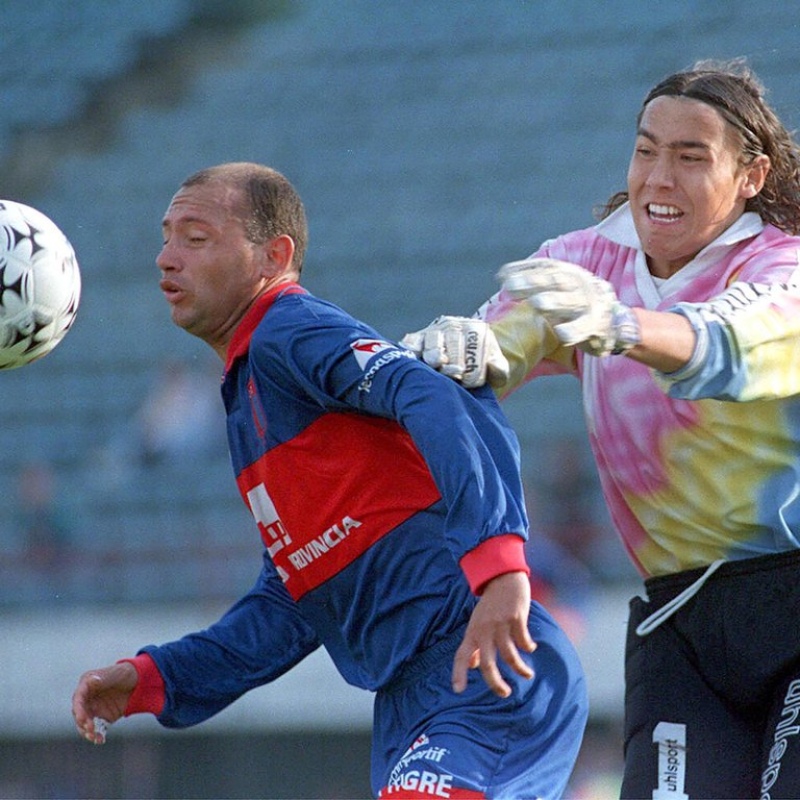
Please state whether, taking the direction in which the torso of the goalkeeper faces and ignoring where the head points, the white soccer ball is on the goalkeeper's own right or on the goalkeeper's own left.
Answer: on the goalkeeper's own right

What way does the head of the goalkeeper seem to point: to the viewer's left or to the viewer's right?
to the viewer's left

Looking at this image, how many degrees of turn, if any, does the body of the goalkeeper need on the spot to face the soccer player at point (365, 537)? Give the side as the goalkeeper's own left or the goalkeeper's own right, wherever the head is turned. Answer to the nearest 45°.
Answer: approximately 45° to the goalkeeper's own right

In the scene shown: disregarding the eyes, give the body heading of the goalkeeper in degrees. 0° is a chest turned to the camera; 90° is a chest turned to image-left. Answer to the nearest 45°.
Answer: approximately 45°

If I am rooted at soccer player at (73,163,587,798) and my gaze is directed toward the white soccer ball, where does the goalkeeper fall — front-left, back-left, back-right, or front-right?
back-right
